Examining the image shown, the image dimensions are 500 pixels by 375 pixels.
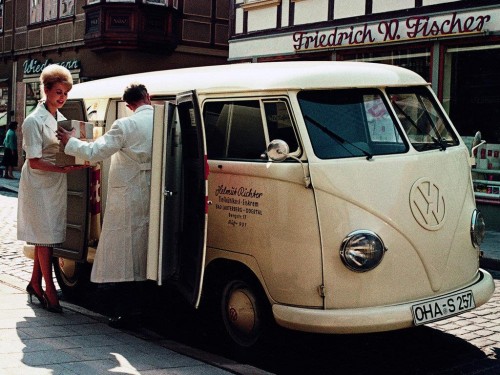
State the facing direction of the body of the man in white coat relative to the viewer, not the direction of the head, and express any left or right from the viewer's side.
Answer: facing away from the viewer and to the left of the viewer

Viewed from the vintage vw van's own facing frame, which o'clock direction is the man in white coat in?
The man in white coat is roughly at 5 o'clock from the vintage vw van.

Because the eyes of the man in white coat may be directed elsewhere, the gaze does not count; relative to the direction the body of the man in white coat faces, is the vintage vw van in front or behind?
behind

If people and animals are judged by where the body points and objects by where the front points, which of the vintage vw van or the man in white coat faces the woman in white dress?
the man in white coat

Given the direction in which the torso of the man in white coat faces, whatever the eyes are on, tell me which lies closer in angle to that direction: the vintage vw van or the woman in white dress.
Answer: the woman in white dress

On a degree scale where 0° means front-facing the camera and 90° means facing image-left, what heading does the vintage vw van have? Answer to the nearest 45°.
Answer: approximately 315°

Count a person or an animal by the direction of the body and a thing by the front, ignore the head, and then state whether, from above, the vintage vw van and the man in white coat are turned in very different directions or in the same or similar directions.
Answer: very different directions

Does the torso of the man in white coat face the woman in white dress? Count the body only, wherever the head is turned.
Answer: yes

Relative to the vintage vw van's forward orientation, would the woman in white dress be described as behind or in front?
behind
